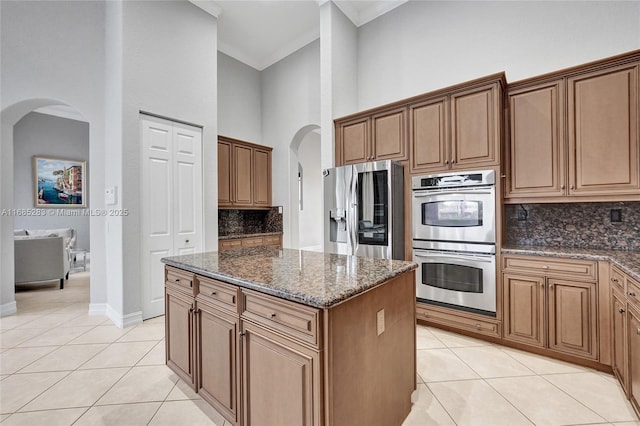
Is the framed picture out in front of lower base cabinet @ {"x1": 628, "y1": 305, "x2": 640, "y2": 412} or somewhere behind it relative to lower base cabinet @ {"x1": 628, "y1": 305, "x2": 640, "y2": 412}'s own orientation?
in front

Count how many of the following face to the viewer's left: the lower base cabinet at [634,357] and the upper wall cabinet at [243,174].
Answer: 1

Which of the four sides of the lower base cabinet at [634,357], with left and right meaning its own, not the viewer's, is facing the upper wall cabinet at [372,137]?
front

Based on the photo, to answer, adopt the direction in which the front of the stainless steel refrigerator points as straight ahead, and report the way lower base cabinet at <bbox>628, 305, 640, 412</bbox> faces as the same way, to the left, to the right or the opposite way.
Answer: to the right

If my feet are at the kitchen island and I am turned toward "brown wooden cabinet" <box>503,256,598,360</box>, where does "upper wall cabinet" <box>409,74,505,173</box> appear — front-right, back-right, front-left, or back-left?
front-left

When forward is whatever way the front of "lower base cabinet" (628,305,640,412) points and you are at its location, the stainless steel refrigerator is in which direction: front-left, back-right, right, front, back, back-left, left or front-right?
front

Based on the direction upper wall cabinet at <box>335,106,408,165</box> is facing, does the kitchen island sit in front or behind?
in front

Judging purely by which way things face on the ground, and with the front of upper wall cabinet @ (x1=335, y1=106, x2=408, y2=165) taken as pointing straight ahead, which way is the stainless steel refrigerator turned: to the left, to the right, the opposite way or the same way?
the same way

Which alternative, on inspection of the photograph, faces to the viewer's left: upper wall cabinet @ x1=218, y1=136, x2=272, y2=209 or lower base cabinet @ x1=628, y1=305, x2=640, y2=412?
the lower base cabinet

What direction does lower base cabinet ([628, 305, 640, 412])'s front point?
to the viewer's left

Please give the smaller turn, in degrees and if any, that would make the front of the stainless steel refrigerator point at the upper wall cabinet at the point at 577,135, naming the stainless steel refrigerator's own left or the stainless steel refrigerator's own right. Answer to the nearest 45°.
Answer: approximately 135° to the stainless steel refrigerator's own left

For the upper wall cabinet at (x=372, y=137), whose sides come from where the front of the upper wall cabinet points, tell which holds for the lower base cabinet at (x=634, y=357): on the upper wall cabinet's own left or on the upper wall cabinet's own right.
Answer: on the upper wall cabinet's own left

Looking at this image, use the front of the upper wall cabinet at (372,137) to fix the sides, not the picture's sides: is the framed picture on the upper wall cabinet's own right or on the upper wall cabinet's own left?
on the upper wall cabinet's own right

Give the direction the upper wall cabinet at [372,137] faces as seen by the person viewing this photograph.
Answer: facing the viewer and to the left of the viewer

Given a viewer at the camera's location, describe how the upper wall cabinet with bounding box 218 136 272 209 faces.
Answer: facing the viewer and to the right of the viewer

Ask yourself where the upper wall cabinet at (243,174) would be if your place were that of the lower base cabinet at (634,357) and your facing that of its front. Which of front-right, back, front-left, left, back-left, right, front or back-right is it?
front
